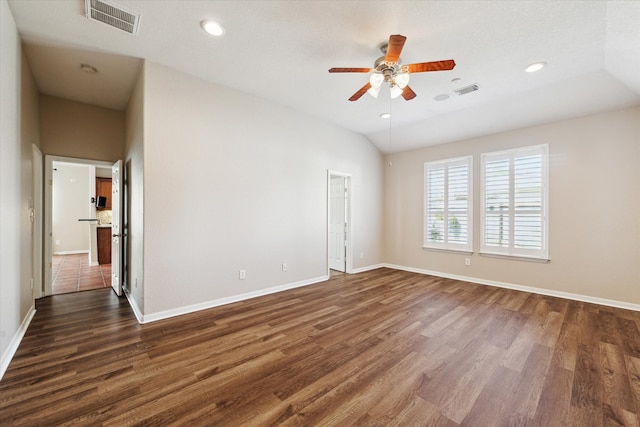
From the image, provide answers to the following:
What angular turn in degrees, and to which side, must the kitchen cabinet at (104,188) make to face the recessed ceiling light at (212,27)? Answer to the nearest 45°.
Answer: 0° — it already faces it

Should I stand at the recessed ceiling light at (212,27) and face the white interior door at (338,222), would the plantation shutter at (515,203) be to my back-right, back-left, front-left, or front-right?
front-right

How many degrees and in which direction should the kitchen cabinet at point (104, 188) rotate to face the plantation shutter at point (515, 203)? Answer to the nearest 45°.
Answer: approximately 45° to its left

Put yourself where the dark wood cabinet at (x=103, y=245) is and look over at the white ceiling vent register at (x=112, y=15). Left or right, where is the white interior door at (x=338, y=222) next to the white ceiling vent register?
left

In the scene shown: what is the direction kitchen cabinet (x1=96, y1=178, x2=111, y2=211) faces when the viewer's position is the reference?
facing the viewer

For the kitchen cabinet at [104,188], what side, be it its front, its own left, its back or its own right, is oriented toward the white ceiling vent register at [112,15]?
front

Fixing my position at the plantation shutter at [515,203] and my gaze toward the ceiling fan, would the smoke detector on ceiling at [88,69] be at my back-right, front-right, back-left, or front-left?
front-right

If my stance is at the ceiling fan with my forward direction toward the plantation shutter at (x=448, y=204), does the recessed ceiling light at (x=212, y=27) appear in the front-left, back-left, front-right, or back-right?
back-left

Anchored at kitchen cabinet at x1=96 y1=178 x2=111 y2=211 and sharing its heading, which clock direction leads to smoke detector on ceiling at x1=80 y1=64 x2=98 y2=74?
The smoke detector on ceiling is roughly at 12 o'clock from the kitchen cabinet.
